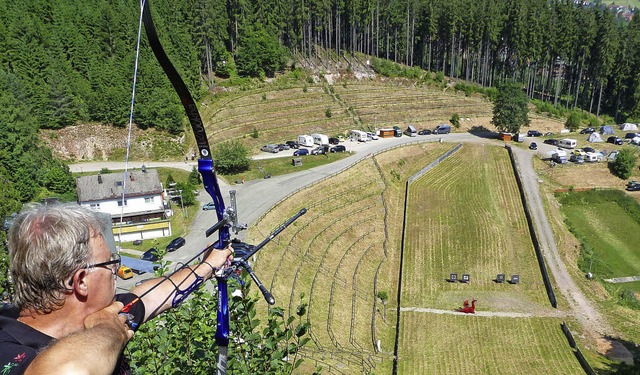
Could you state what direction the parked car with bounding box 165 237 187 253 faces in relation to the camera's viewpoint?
facing the viewer and to the left of the viewer

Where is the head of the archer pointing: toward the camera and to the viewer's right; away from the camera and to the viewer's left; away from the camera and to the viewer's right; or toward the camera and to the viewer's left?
away from the camera and to the viewer's right
